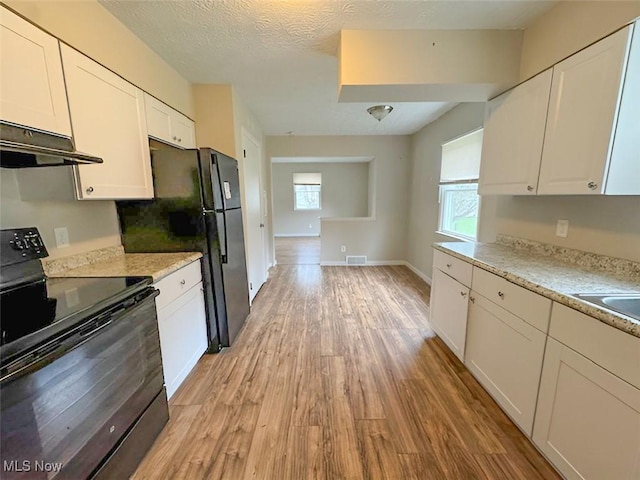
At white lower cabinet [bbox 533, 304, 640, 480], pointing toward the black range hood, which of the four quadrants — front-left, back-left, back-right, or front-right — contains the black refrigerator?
front-right

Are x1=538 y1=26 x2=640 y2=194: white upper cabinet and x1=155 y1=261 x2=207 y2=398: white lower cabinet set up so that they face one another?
yes

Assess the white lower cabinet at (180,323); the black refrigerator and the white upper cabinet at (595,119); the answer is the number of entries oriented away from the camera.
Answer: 0

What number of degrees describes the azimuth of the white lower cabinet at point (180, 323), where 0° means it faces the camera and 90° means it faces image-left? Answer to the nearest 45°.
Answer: approximately 315°

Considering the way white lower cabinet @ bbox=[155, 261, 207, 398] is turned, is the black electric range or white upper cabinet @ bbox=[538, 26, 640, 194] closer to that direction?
the white upper cabinet

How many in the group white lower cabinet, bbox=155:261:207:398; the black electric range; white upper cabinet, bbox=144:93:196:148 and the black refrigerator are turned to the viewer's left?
0

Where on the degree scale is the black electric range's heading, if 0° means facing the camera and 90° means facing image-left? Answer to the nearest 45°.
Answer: approximately 315°

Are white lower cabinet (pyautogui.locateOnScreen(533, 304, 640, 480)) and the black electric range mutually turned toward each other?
yes

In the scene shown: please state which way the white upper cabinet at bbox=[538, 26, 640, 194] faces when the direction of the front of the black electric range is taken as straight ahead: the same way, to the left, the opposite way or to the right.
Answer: the opposite way

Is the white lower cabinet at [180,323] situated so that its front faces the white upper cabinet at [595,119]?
yes

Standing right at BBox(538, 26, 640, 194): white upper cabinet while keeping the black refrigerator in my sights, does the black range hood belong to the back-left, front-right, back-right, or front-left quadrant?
front-left

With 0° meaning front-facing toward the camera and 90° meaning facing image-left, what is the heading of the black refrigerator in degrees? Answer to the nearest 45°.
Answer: approximately 315°

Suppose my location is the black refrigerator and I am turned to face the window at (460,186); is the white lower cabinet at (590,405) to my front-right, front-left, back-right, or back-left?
front-right

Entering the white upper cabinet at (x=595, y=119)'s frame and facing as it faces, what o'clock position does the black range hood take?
The black range hood is roughly at 12 o'clock from the white upper cabinet.

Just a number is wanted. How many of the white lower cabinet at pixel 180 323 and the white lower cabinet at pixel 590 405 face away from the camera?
0

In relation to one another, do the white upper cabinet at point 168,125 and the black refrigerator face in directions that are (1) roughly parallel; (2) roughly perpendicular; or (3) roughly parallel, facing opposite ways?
roughly parallel
